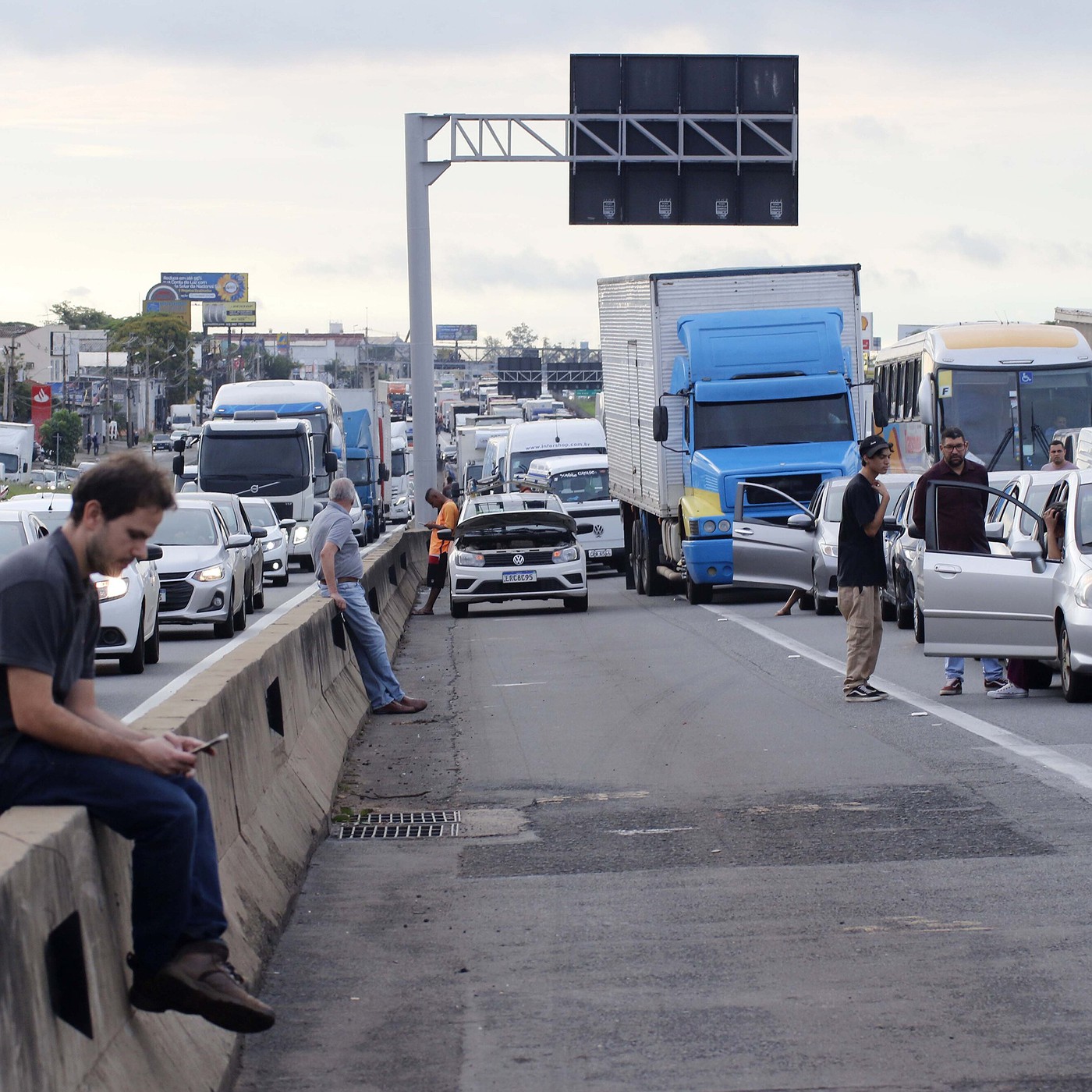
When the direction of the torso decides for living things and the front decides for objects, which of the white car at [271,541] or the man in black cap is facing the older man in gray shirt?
the white car

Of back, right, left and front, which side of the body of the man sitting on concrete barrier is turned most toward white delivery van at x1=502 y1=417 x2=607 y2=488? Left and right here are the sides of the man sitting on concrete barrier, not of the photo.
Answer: left

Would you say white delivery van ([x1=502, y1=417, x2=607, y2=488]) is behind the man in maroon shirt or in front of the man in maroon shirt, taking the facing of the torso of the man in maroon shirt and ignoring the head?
behind

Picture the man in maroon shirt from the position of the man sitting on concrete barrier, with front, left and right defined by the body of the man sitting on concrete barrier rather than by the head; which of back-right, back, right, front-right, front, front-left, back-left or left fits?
front-left

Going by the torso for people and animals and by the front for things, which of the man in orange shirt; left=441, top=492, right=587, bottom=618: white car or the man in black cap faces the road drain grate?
the white car

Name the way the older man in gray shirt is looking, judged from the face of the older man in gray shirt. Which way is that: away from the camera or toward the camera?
away from the camera
